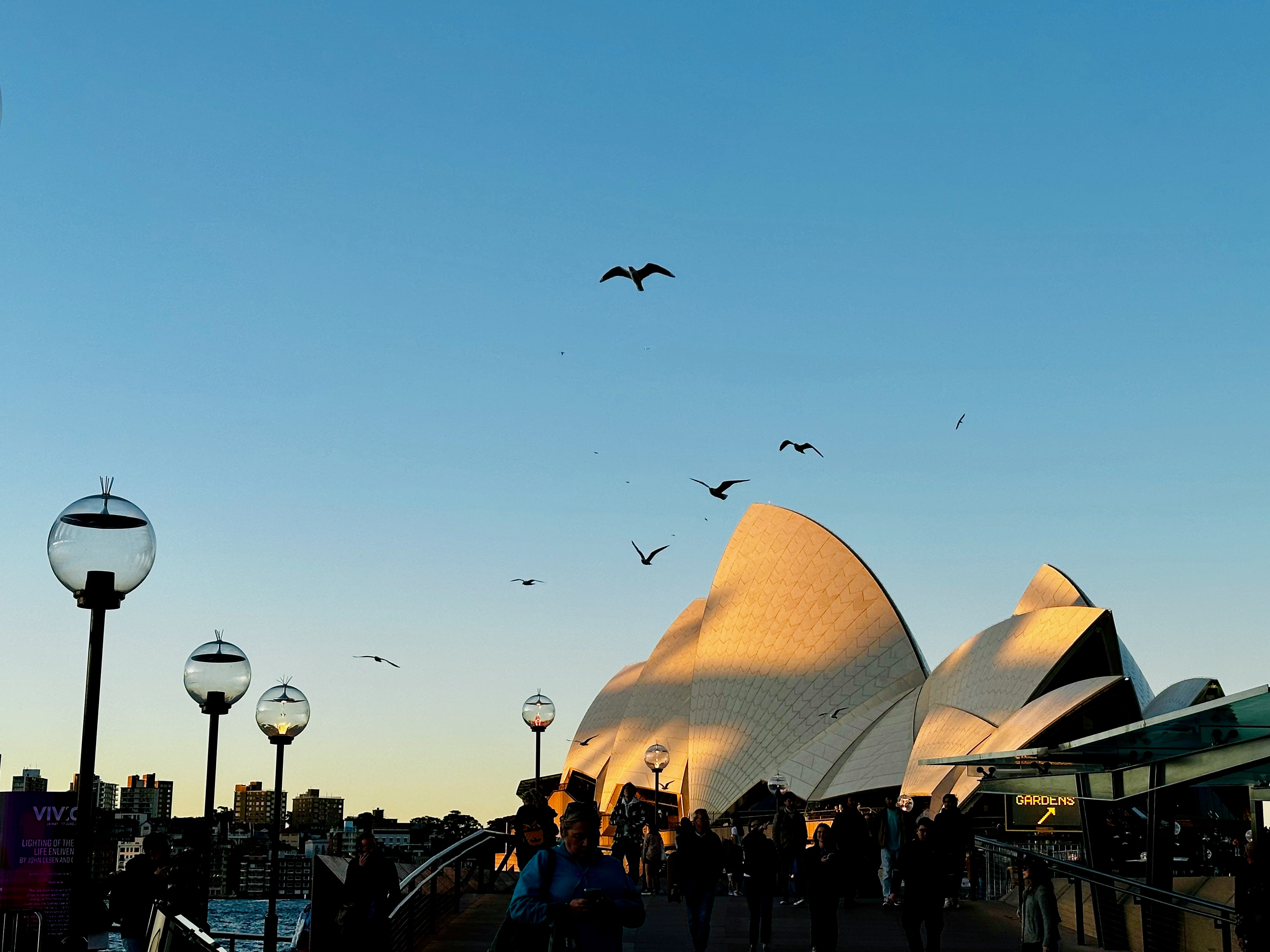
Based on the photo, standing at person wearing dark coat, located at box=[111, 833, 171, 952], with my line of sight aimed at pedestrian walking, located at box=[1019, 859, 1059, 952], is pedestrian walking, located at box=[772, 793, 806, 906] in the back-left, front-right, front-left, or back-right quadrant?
front-left

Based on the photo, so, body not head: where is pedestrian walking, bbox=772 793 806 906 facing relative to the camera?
toward the camera

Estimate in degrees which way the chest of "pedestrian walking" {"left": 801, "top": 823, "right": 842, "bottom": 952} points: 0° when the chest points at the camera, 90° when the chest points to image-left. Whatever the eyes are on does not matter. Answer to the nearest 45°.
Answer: approximately 0°

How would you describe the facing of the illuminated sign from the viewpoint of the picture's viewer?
facing the viewer

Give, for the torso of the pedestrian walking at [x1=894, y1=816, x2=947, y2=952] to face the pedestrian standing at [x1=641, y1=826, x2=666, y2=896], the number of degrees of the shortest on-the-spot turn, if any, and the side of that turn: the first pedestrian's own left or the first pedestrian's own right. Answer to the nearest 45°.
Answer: approximately 135° to the first pedestrian's own right

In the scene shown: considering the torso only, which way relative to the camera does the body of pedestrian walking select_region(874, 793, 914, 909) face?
toward the camera
